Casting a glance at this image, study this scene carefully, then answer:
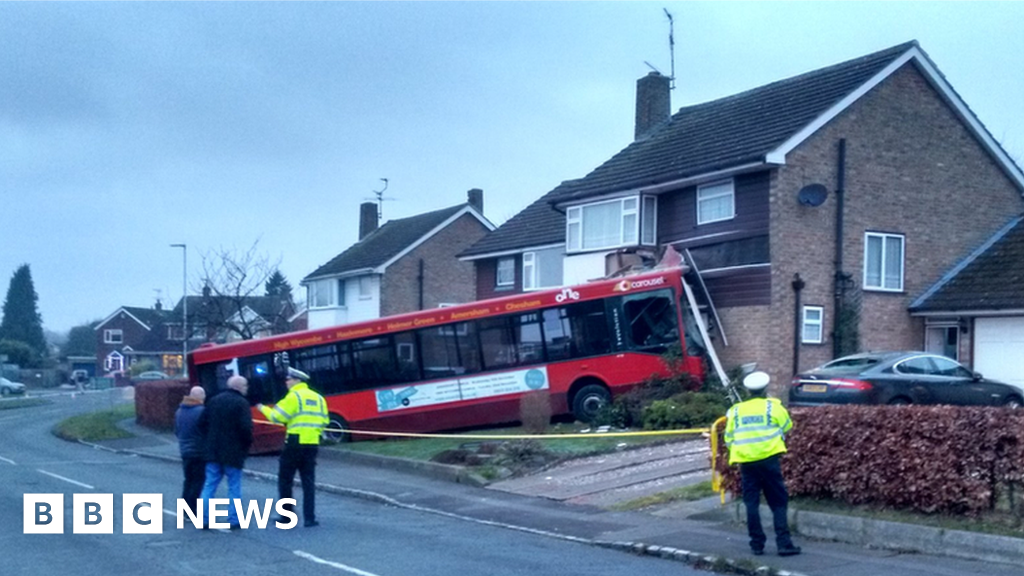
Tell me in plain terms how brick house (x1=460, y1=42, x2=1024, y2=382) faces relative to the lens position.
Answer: facing the viewer and to the left of the viewer

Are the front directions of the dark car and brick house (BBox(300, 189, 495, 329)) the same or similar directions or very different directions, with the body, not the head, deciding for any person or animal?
very different directions

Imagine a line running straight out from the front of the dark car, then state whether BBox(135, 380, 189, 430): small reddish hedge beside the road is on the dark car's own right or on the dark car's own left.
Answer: on the dark car's own left

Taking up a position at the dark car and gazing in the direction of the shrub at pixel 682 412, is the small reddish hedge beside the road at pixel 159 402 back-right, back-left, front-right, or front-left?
front-right

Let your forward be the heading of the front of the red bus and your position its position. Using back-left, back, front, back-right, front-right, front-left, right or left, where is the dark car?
front

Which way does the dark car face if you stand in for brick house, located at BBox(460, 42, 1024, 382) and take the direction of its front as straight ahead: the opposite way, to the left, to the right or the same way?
the opposite way

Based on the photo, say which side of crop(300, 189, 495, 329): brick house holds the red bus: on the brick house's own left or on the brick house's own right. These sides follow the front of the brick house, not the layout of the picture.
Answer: on the brick house's own left

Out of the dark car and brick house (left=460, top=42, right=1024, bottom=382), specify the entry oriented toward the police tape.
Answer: the brick house

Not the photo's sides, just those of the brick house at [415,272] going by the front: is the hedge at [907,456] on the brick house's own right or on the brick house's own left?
on the brick house's own left

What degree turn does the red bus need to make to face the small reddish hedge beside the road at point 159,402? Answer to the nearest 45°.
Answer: approximately 180°

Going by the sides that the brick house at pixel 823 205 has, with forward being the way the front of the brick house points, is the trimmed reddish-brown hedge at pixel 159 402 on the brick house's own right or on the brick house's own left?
on the brick house's own right

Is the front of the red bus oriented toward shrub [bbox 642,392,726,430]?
yes

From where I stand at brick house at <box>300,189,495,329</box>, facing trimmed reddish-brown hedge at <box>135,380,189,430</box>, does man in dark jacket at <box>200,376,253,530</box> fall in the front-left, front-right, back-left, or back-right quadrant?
front-left

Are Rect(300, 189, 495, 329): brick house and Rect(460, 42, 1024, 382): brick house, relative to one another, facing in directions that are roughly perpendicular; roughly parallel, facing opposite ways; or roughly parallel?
roughly parallel

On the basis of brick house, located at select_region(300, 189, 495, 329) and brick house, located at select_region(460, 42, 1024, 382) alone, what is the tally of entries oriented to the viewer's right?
0

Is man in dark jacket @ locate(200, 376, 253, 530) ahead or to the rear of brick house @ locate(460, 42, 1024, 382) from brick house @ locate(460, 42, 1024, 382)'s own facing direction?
ahead

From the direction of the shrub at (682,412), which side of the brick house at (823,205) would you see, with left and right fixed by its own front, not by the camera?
front
